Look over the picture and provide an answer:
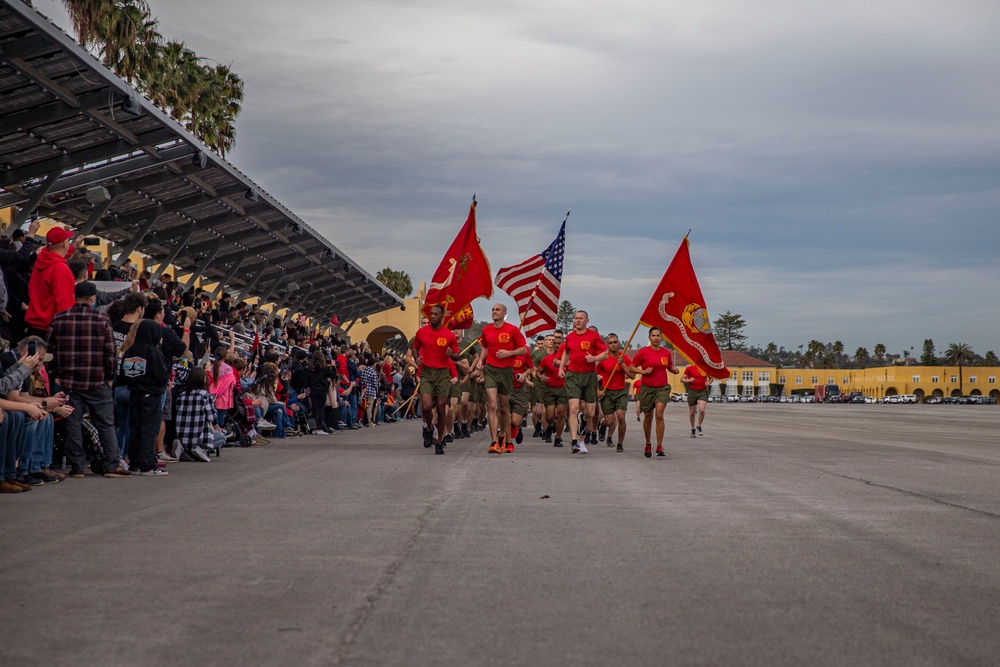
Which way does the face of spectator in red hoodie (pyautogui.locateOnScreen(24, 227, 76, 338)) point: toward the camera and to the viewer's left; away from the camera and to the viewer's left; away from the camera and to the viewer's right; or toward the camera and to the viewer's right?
away from the camera and to the viewer's right

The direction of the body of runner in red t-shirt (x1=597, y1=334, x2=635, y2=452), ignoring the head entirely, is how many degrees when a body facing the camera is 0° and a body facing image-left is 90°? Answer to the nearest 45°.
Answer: approximately 0°

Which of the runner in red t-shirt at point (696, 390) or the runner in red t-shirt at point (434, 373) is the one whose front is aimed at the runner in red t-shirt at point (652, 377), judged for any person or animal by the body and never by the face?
the runner in red t-shirt at point (696, 390)

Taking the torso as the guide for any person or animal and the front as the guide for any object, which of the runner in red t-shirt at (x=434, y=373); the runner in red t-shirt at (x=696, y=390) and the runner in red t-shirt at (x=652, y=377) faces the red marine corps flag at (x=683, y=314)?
the runner in red t-shirt at (x=696, y=390)

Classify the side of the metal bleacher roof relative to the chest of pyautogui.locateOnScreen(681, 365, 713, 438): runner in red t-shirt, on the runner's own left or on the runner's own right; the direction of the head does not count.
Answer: on the runner's own right

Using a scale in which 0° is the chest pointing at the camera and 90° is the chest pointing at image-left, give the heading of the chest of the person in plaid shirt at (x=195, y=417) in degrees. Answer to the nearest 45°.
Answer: approximately 225°

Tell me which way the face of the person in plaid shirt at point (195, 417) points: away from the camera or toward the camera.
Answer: away from the camera

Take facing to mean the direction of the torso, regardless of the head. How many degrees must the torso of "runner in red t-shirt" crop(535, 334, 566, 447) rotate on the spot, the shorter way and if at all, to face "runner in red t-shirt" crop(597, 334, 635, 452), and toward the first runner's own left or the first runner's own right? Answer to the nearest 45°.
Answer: approximately 45° to the first runner's own left
